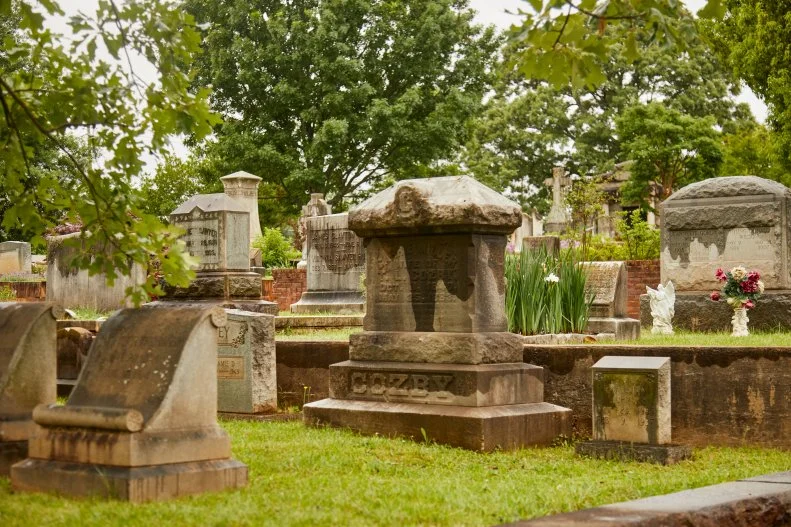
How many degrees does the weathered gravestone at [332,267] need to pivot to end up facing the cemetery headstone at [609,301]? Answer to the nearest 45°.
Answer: approximately 45° to its left

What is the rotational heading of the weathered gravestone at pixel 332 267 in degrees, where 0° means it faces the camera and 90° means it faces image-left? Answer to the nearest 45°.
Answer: approximately 0°

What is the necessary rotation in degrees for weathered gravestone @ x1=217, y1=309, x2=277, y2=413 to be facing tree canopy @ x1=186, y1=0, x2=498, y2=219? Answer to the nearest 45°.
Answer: approximately 135° to its right

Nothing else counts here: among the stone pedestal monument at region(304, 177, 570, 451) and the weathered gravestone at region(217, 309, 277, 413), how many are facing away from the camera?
0

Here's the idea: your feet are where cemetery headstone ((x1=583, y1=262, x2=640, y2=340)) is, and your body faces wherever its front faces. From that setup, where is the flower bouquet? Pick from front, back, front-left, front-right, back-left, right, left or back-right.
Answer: left

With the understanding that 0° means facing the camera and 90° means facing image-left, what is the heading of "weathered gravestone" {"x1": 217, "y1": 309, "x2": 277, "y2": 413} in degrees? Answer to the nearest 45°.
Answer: approximately 45°

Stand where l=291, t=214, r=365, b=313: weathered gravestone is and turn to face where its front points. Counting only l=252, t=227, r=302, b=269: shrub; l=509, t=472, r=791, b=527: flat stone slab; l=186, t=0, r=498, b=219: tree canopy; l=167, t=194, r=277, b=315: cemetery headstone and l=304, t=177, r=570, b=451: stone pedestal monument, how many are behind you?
2

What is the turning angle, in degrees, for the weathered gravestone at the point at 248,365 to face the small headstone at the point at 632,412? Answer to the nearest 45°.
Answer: approximately 90° to its left

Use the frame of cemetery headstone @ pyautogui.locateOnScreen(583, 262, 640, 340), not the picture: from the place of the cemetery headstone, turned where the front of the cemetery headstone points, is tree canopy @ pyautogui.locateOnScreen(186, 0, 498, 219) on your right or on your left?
on your right
